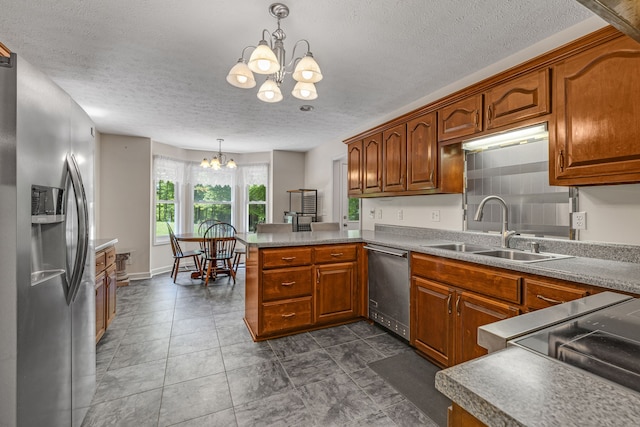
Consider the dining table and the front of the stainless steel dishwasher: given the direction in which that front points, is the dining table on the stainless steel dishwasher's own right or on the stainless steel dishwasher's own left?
on the stainless steel dishwasher's own right

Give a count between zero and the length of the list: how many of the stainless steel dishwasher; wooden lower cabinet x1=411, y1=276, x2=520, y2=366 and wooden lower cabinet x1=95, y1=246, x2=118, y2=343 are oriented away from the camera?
0

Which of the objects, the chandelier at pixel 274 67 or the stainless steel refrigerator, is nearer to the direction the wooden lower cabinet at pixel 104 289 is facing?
the chandelier

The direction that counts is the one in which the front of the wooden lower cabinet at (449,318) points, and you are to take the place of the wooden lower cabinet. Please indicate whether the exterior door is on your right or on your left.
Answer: on your right

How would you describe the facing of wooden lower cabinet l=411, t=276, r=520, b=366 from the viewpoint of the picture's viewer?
facing the viewer and to the left of the viewer

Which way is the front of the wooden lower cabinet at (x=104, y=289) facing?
to the viewer's right

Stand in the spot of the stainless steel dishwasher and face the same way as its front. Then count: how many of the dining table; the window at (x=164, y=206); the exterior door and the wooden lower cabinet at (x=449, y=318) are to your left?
1

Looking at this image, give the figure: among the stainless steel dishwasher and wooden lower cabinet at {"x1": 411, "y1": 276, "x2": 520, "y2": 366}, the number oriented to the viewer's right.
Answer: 0

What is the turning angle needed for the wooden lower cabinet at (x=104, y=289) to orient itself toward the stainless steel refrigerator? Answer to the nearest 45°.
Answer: approximately 90° to its right

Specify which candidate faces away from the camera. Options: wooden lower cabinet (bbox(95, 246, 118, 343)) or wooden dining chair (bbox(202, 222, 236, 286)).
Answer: the wooden dining chair

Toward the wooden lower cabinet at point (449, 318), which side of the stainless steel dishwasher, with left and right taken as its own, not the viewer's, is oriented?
left

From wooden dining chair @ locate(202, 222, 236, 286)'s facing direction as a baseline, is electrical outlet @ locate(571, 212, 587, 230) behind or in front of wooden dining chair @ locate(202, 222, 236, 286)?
behind

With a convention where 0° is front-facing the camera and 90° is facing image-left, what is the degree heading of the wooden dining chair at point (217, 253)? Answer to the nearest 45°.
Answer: approximately 180°

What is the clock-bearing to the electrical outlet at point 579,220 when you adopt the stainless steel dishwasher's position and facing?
The electrical outlet is roughly at 8 o'clock from the stainless steel dishwasher.

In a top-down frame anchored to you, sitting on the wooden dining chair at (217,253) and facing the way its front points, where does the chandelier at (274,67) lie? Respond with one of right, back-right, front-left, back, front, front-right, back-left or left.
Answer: back

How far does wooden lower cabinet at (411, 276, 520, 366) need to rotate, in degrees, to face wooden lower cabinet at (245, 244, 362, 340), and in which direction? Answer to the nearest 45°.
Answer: approximately 45° to its right
